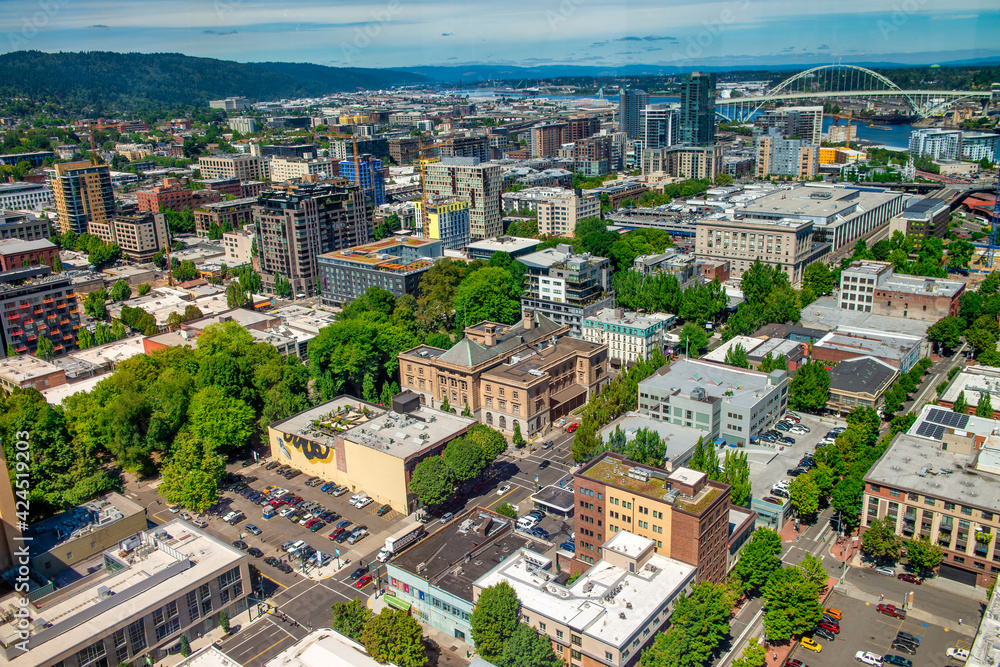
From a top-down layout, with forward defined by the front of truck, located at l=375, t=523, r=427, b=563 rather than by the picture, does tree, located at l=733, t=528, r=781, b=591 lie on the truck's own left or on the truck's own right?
on the truck's own left

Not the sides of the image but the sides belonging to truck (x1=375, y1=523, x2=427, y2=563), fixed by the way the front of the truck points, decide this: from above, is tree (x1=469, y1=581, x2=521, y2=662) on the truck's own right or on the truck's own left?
on the truck's own left

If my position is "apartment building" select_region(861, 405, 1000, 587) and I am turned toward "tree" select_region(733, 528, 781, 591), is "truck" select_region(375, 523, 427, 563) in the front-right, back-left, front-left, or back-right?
front-right

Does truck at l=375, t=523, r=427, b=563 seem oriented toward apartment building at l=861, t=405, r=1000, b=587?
no

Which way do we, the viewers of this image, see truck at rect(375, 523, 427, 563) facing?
facing the viewer and to the left of the viewer

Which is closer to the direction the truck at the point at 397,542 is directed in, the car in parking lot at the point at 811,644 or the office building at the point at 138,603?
the office building

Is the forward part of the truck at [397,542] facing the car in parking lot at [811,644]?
no

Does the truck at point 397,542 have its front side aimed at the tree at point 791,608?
no

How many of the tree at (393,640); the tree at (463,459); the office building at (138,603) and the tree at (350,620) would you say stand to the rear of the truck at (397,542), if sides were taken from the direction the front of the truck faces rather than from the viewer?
1

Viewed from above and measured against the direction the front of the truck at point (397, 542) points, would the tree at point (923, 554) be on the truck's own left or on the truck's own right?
on the truck's own left

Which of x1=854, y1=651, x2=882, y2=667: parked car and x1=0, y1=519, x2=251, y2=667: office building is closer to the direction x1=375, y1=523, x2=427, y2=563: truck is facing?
the office building

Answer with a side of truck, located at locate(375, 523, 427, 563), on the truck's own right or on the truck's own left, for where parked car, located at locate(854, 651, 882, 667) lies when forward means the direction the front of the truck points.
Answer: on the truck's own left

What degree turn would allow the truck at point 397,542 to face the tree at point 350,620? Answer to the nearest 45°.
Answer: approximately 45° to its left

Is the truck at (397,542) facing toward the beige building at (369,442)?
no

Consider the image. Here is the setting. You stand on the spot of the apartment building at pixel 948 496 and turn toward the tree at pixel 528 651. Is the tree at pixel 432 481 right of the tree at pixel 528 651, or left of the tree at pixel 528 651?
right

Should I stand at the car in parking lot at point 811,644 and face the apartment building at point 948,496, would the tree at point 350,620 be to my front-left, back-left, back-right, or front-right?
back-left

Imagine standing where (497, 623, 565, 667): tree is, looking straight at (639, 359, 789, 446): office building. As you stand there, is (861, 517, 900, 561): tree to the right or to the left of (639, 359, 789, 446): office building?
right
